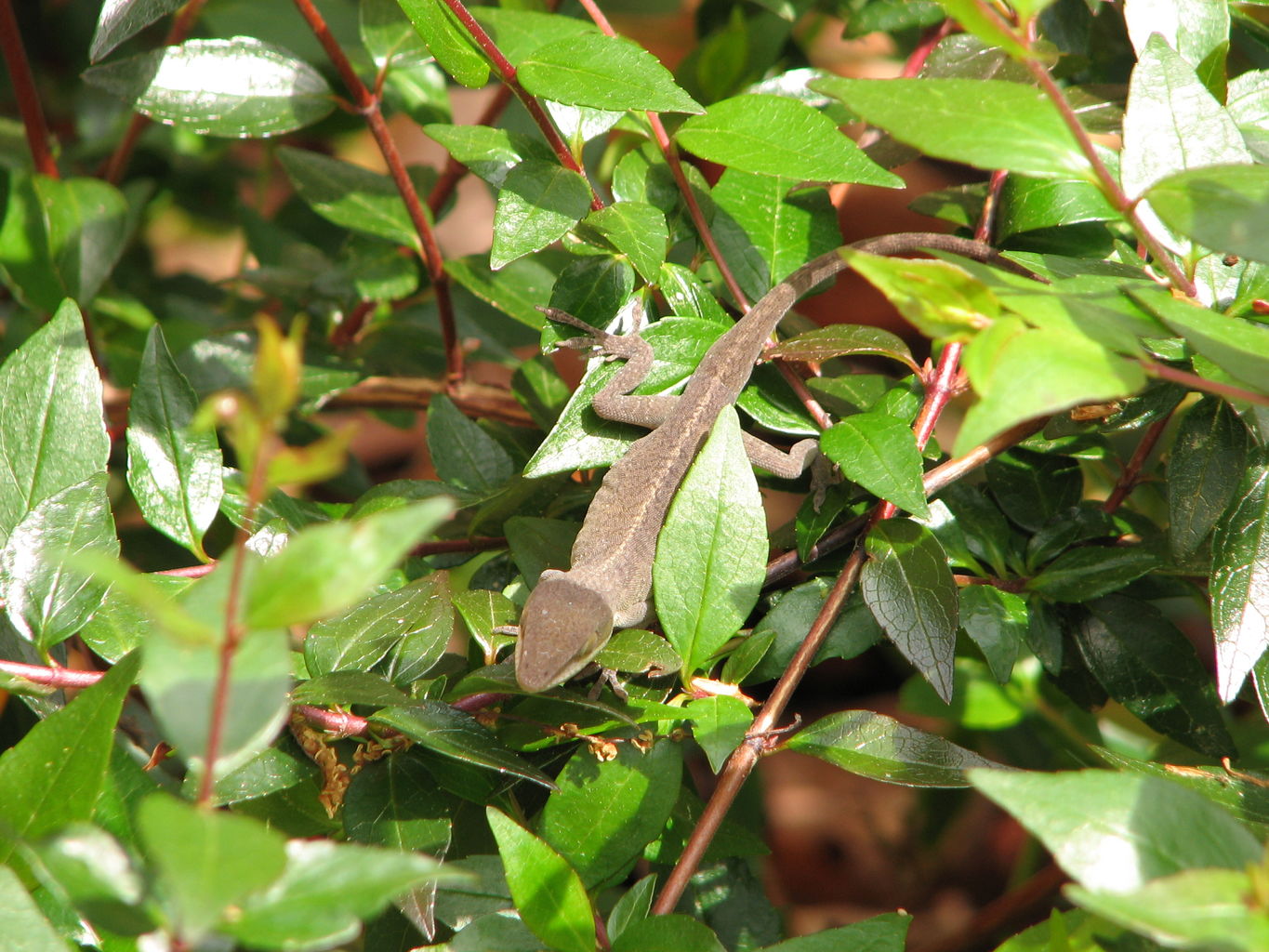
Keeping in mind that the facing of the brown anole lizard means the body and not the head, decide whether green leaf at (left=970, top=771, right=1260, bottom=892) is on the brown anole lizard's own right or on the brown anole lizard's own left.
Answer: on the brown anole lizard's own left

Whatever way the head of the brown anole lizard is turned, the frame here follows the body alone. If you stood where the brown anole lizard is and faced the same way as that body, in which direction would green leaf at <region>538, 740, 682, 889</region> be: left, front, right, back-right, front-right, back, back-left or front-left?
front-left

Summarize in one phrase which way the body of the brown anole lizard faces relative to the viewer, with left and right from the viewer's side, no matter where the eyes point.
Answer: facing the viewer and to the left of the viewer

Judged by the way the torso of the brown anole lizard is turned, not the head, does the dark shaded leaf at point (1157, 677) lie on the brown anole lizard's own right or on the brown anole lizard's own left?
on the brown anole lizard's own left

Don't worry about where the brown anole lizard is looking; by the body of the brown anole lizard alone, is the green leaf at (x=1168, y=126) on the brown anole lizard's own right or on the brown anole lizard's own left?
on the brown anole lizard's own left

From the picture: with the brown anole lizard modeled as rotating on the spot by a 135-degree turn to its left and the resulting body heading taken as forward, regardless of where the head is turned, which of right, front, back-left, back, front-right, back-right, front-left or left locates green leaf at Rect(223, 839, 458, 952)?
right
